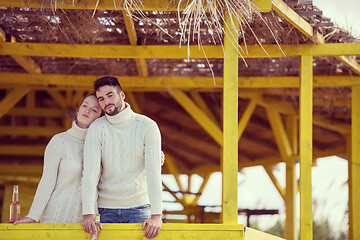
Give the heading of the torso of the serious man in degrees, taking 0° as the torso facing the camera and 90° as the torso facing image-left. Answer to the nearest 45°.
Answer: approximately 0°
